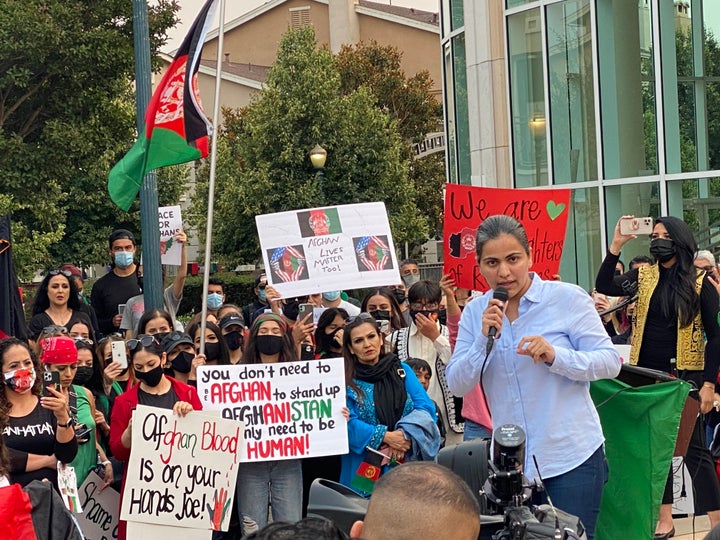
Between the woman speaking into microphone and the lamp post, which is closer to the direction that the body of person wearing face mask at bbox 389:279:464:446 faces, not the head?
the woman speaking into microphone

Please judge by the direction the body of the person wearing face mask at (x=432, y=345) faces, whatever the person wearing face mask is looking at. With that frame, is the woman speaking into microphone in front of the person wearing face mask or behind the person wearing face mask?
in front

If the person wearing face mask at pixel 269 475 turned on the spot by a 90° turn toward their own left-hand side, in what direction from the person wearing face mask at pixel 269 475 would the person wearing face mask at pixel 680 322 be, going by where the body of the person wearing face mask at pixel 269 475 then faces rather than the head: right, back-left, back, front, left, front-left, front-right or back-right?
front

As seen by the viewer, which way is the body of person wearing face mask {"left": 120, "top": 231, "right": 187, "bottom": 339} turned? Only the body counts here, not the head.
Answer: toward the camera

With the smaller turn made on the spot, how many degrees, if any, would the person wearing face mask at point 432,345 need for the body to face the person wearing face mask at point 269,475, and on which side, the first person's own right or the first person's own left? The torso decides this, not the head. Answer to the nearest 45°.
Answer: approximately 45° to the first person's own right

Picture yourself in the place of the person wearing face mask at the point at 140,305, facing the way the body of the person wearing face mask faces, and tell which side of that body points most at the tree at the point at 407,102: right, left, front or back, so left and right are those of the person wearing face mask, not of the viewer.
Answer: back

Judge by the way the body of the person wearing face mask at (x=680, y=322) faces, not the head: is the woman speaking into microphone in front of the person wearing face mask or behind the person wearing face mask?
in front

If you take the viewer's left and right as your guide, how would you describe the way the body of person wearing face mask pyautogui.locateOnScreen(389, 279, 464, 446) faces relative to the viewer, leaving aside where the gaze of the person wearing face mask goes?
facing the viewer

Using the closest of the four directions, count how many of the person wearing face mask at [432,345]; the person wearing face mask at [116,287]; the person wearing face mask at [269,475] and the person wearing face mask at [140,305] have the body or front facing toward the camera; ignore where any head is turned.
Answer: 4

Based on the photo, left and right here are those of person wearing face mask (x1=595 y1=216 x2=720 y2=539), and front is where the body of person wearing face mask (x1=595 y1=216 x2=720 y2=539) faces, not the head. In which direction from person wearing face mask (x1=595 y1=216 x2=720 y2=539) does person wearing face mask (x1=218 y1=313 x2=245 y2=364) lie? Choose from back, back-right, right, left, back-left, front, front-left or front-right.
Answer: front-right

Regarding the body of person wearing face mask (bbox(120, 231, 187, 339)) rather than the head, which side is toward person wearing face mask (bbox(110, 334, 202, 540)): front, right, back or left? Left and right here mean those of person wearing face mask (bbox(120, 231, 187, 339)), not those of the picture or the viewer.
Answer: front
